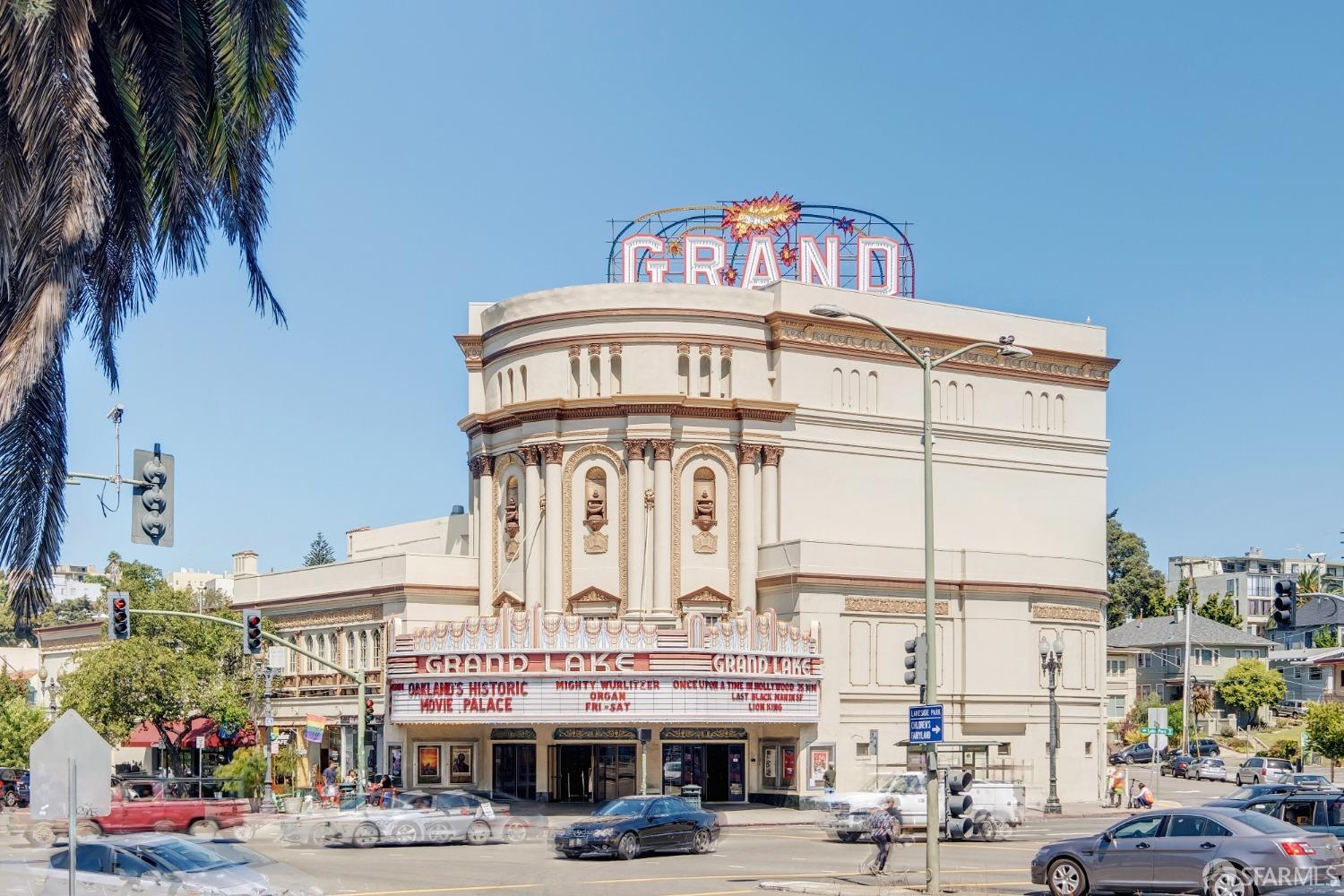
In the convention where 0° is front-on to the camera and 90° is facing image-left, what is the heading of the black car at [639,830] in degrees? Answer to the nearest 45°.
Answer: approximately 45°

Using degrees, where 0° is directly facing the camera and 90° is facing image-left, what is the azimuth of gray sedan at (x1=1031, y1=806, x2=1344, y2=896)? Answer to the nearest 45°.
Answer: approximately 135°

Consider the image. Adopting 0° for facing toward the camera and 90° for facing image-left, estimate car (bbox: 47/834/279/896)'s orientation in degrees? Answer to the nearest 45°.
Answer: approximately 315°

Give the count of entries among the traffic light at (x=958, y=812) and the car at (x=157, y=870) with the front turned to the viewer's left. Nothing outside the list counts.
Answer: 0

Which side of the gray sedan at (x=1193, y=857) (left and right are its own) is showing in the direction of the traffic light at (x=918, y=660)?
front

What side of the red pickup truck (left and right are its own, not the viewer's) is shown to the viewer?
left

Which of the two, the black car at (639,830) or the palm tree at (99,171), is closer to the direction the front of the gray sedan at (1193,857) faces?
the black car

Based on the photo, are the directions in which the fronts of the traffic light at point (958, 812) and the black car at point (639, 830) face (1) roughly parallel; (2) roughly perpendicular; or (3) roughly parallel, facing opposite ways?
roughly perpendicular
